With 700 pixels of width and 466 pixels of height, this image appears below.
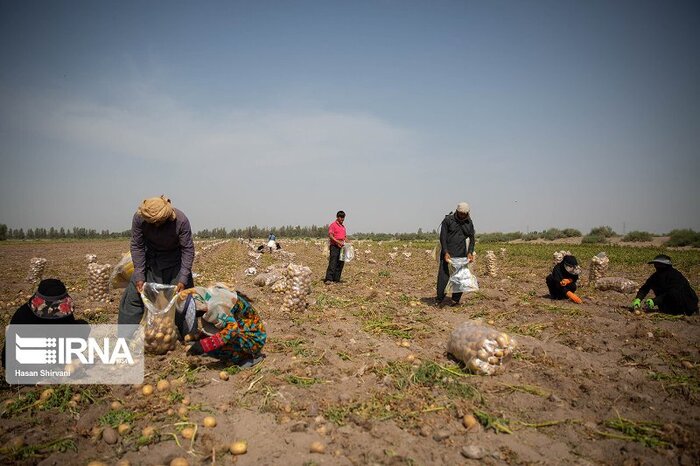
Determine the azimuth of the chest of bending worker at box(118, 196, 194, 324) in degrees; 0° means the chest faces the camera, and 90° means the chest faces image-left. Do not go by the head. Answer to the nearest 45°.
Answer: approximately 0°

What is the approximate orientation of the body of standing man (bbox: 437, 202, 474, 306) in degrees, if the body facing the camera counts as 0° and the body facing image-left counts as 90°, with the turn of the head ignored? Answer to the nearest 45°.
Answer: approximately 315°

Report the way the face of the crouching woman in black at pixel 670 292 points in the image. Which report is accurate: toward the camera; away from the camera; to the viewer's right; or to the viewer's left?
to the viewer's left

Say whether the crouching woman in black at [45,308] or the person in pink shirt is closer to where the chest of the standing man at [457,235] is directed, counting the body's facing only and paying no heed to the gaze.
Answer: the crouching woman in black

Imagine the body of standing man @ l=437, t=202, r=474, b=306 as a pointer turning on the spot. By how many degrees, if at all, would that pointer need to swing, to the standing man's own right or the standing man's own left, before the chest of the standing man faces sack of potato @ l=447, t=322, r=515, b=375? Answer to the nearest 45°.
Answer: approximately 45° to the standing man's own right

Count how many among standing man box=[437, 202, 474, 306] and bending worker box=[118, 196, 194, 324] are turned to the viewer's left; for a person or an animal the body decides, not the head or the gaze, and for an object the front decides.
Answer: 0

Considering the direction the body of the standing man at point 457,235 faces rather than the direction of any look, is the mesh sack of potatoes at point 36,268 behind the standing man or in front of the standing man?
behind

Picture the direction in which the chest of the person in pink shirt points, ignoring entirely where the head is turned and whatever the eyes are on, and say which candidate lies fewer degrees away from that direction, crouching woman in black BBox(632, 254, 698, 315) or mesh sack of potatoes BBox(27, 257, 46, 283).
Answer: the crouching woman in black

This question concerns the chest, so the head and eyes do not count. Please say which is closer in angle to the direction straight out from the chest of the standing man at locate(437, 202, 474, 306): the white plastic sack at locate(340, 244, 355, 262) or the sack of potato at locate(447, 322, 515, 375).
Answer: the sack of potato

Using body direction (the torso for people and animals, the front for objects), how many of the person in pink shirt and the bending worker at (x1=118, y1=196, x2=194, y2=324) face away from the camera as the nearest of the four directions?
0

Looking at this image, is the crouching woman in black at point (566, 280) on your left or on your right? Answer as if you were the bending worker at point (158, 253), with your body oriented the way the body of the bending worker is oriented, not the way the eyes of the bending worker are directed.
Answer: on your left
